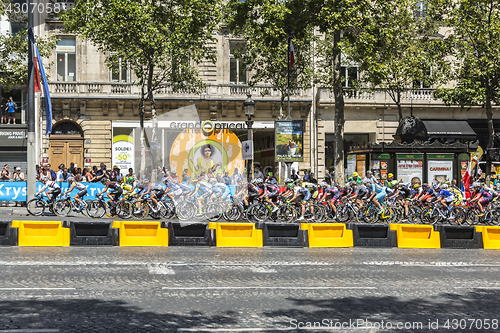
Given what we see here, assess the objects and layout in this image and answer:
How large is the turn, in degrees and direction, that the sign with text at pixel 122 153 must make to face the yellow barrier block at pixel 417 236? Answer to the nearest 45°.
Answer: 0° — it already faces it

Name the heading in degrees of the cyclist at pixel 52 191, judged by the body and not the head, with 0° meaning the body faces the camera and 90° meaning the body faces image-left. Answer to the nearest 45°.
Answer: approximately 90°

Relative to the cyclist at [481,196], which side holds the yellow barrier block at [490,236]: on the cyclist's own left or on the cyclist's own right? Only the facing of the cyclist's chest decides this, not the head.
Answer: on the cyclist's own left

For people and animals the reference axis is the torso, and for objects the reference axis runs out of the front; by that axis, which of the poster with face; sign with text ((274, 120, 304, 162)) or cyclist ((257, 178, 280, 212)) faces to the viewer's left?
the cyclist

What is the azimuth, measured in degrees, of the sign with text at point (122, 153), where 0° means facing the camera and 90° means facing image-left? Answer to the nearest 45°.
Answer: approximately 0°

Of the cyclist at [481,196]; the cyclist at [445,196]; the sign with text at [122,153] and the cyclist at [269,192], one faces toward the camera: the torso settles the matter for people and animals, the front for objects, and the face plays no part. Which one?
the sign with text

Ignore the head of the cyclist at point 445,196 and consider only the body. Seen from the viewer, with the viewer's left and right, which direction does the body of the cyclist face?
facing to the left of the viewer
